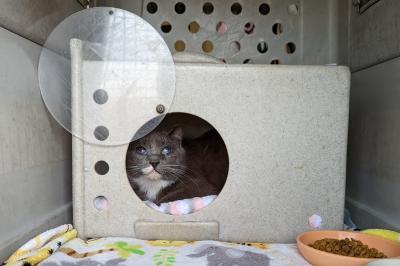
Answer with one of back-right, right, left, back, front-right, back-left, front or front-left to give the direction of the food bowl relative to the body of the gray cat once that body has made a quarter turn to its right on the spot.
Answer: back

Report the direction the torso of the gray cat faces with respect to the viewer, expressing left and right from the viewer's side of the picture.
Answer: facing the viewer and to the left of the viewer

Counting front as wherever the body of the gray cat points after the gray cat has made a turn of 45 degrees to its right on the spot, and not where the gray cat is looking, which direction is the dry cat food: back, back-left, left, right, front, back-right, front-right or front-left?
back-left

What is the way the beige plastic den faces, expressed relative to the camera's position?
facing the viewer
